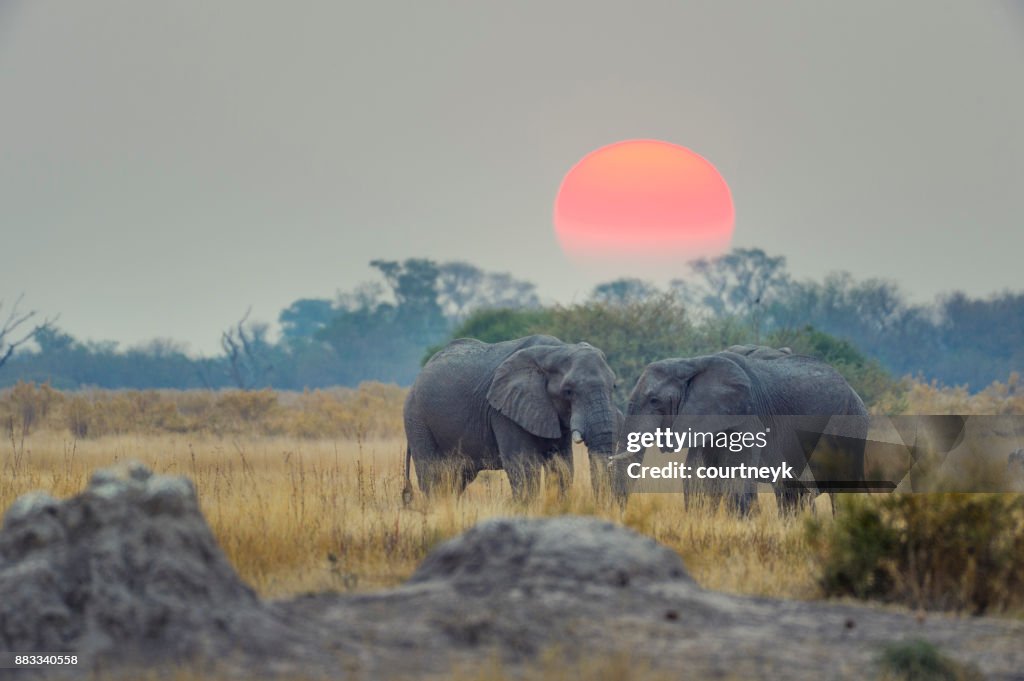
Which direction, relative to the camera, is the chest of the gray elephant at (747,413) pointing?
to the viewer's left

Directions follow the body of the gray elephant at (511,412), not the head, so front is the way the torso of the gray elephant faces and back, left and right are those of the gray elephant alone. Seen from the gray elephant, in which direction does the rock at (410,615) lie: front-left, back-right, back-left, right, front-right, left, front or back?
front-right

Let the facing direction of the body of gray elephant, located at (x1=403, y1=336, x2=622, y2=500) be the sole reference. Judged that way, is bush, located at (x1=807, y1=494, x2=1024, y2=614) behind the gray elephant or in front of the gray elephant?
in front

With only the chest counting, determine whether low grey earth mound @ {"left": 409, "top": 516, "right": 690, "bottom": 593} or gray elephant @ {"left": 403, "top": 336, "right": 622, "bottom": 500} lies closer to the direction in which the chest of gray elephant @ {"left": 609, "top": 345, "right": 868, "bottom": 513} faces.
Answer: the gray elephant

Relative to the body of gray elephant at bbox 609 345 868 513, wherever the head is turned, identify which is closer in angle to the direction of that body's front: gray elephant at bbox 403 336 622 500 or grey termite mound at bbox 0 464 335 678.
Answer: the gray elephant

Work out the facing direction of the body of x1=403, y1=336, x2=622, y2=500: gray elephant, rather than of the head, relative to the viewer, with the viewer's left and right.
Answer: facing the viewer and to the right of the viewer

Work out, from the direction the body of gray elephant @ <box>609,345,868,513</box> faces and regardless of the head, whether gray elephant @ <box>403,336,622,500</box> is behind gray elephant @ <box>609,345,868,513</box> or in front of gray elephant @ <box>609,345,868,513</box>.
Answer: in front

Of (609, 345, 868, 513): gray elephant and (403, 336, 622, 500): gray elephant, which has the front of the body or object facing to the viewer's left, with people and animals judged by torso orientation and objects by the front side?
(609, 345, 868, 513): gray elephant

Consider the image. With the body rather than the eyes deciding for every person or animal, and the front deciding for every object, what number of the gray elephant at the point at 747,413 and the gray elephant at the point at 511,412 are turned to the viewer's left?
1
